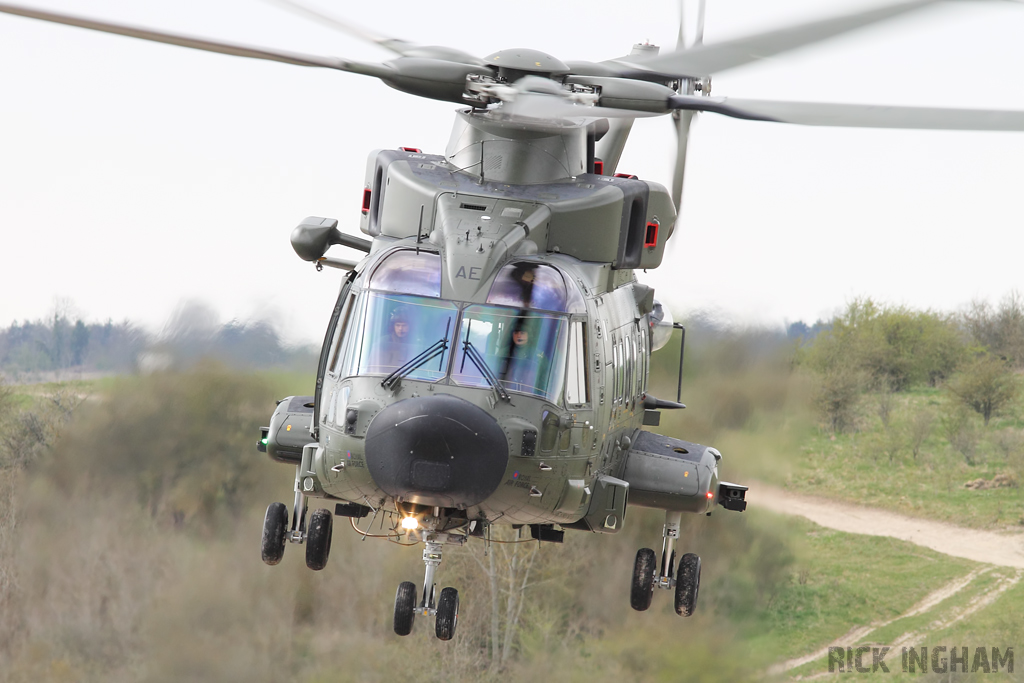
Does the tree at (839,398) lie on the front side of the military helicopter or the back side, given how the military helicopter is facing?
on the back side

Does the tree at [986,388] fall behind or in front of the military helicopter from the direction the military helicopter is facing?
behind

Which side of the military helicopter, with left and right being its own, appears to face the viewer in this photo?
front

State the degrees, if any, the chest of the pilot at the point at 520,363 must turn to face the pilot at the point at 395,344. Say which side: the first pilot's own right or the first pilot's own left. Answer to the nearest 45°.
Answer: approximately 90° to the first pilot's own right

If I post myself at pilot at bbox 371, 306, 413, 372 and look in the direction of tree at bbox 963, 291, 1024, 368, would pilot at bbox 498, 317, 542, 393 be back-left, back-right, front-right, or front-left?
front-right

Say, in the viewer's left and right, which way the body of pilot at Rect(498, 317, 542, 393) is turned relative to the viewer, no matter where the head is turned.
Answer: facing the viewer

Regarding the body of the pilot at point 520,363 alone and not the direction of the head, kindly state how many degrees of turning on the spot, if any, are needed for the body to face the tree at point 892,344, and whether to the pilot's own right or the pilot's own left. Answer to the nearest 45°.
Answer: approximately 180°

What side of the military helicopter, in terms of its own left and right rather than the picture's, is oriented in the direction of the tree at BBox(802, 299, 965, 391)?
back

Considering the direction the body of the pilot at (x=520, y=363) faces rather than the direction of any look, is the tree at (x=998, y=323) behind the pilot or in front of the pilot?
behind
